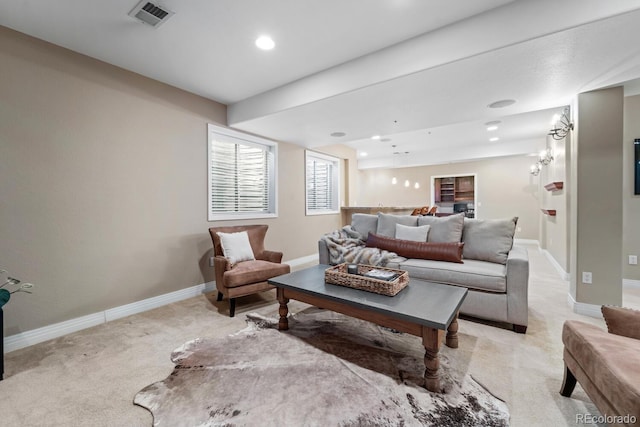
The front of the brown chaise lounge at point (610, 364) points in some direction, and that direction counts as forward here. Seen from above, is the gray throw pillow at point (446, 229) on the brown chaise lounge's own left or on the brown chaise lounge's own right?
on the brown chaise lounge's own right

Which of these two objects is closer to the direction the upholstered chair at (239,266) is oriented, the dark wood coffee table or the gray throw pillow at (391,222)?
the dark wood coffee table

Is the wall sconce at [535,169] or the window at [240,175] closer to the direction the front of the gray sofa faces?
the window

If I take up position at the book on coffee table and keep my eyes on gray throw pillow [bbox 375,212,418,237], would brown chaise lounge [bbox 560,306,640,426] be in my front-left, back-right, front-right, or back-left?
back-right

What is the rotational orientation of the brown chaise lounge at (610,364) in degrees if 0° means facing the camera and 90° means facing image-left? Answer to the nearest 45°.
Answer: approximately 45°
